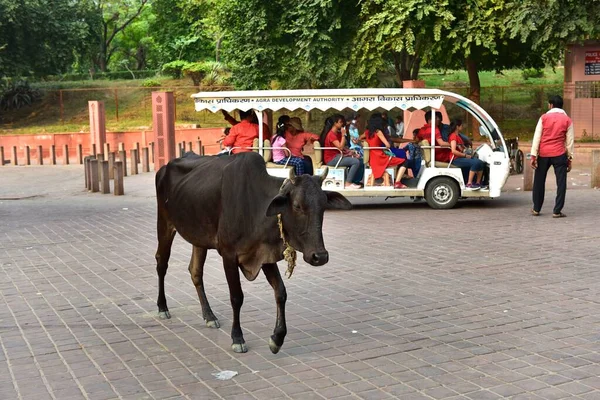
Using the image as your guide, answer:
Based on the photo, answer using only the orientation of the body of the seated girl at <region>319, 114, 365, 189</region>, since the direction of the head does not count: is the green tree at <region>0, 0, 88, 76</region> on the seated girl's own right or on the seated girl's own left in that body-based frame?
on the seated girl's own left

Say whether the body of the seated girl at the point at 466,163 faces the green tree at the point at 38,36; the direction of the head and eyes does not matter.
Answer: no

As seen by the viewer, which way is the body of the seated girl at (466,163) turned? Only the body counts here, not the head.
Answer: to the viewer's right

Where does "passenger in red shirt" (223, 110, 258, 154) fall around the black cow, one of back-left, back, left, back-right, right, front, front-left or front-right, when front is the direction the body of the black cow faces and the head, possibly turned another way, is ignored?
back-left

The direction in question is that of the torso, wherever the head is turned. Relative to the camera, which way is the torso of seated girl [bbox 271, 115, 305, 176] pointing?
to the viewer's right

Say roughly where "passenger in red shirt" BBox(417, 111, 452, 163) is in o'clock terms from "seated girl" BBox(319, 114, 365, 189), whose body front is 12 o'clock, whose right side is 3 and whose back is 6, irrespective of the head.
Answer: The passenger in red shirt is roughly at 12 o'clock from the seated girl.

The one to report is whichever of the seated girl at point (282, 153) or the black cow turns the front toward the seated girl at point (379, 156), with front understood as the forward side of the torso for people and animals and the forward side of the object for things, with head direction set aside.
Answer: the seated girl at point (282, 153)

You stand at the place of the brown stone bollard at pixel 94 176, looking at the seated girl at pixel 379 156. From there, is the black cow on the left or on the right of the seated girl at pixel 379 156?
right

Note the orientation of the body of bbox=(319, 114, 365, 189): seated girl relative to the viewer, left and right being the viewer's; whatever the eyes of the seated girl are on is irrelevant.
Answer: facing to the right of the viewer

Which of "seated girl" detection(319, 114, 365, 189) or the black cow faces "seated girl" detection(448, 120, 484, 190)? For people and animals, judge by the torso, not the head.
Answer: "seated girl" detection(319, 114, 365, 189)

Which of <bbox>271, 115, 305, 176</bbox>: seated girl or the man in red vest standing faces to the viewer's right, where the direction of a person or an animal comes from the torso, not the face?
the seated girl

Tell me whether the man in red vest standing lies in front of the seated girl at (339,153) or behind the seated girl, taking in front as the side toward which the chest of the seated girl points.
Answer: in front

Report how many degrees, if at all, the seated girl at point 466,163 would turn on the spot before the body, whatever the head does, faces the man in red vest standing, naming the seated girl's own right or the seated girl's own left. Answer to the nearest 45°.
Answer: approximately 45° to the seated girl's own right

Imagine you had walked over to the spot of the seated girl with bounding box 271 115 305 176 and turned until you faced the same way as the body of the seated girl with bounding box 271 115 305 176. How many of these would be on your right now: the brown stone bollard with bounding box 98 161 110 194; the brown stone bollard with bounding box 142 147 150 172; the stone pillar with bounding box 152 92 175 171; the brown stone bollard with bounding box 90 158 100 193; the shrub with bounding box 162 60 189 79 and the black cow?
1

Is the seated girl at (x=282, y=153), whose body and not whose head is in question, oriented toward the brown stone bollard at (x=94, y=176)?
no

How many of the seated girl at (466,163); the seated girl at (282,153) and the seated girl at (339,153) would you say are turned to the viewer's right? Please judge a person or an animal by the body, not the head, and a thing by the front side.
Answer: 3
